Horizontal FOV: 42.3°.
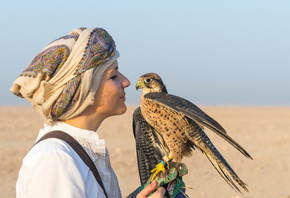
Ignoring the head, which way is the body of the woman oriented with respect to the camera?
to the viewer's right

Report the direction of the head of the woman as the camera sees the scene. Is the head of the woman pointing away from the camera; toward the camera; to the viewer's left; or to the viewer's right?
to the viewer's right
